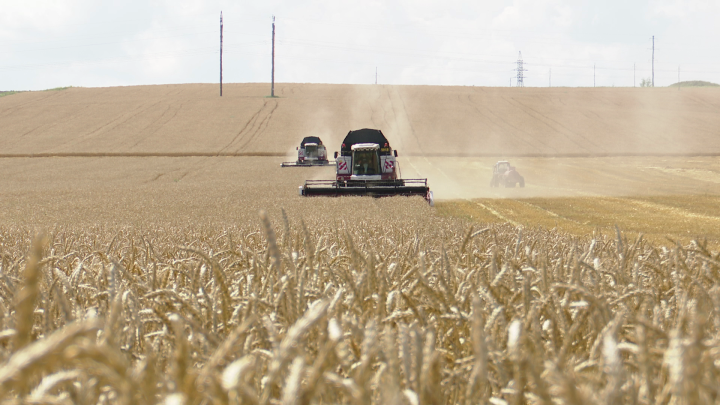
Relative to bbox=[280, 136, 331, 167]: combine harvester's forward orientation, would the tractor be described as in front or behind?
in front

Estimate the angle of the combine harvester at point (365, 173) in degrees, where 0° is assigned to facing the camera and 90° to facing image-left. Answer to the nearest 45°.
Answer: approximately 0°

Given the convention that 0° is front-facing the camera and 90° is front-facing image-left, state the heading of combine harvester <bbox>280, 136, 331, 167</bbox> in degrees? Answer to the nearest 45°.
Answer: approximately 0°

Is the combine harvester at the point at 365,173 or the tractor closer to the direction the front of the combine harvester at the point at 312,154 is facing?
the combine harvester

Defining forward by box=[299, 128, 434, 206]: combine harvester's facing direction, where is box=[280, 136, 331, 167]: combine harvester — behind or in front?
behind

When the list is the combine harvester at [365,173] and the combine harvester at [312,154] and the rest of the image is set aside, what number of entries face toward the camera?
2

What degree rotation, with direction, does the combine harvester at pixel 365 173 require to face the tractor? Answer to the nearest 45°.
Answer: approximately 135° to its left

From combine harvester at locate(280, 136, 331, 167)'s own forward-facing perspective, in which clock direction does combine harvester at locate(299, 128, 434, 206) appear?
combine harvester at locate(299, 128, 434, 206) is roughly at 12 o'clock from combine harvester at locate(280, 136, 331, 167).
